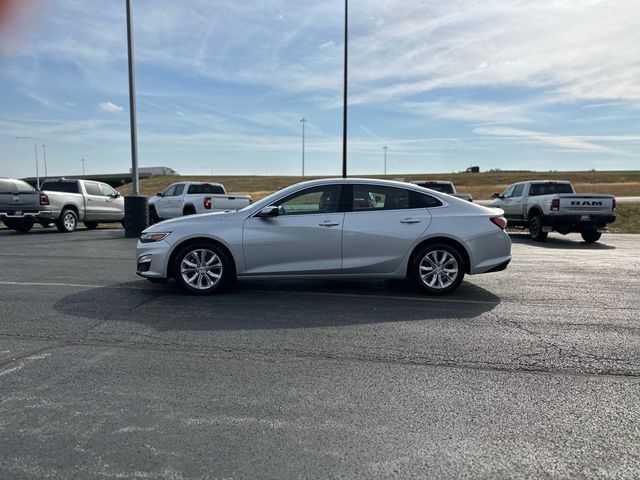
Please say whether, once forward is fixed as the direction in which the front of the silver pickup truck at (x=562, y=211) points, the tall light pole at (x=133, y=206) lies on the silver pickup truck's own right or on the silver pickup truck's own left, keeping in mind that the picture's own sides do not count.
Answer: on the silver pickup truck's own left

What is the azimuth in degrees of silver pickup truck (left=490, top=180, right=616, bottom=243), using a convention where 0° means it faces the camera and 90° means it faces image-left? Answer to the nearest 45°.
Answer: approximately 135°

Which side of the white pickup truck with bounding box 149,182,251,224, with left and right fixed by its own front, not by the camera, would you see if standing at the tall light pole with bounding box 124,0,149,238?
left

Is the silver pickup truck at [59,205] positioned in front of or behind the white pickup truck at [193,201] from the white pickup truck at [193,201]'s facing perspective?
in front

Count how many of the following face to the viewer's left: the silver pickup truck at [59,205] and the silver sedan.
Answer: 1

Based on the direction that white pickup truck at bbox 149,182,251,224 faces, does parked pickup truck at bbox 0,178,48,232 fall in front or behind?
in front

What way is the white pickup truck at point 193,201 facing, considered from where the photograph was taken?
facing away from the viewer and to the left of the viewer

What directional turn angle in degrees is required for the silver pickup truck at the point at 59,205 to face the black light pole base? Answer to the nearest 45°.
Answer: approximately 90° to its right

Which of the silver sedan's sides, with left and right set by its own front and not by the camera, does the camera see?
left

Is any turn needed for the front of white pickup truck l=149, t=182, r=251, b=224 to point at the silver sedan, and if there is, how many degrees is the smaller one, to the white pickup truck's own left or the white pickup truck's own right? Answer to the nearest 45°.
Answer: approximately 135° to the white pickup truck's own left

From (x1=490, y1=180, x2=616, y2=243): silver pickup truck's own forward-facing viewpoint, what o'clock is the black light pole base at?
The black light pole base is roughly at 10 o'clock from the silver pickup truck.

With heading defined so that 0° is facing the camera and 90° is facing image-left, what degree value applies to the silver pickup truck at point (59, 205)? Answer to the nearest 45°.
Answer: approximately 225°

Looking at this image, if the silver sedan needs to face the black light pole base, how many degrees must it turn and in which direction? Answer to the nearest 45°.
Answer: approximately 45° to its right

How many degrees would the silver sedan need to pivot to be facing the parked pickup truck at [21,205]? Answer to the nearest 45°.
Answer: approximately 45° to its right

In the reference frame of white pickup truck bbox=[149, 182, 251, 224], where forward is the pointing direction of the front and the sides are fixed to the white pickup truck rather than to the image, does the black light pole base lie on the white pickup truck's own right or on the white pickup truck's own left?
on the white pickup truck's own left
